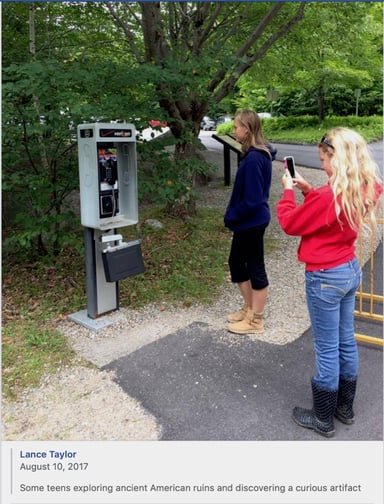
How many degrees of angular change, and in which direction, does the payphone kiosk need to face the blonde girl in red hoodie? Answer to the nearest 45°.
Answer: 0° — it already faces them

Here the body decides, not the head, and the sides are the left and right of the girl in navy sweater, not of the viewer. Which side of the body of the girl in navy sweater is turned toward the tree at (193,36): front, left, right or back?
right

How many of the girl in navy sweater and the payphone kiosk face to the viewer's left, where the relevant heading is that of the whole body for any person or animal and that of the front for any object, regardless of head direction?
1

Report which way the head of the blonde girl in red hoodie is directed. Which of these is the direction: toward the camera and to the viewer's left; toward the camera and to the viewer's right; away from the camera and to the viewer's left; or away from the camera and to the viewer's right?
away from the camera and to the viewer's left

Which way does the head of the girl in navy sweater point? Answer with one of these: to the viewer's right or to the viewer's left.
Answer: to the viewer's left

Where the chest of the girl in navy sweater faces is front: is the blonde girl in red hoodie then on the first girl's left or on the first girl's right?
on the first girl's left

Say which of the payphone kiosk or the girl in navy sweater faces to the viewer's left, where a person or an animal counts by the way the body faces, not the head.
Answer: the girl in navy sweater

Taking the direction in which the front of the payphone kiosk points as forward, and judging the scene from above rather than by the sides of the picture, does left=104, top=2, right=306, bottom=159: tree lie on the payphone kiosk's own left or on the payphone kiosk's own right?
on the payphone kiosk's own left

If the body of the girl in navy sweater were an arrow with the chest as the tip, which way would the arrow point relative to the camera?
to the viewer's left

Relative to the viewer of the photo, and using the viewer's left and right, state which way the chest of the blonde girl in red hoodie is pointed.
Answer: facing away from the viewer and to the left of the viewer
